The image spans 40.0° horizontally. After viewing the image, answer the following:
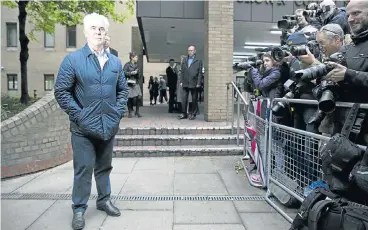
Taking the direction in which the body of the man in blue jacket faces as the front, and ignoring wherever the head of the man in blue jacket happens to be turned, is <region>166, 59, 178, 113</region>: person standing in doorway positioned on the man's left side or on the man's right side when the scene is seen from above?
on the man's left side

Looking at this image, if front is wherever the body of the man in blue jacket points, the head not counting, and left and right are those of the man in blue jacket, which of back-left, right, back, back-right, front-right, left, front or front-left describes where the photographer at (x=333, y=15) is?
front-left

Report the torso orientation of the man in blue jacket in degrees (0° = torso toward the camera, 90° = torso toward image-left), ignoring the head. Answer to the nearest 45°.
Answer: approximately 315°

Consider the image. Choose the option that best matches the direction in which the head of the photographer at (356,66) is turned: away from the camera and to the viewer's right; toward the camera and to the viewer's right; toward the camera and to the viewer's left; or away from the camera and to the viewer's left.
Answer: toward the camera and to the viewer's left
